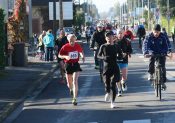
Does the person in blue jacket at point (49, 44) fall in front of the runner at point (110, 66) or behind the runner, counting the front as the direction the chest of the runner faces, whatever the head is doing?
behind

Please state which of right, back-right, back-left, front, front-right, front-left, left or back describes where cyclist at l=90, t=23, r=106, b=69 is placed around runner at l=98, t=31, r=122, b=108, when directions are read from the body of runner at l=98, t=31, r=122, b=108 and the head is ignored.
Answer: back

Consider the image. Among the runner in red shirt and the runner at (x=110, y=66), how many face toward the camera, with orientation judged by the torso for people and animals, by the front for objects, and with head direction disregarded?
2

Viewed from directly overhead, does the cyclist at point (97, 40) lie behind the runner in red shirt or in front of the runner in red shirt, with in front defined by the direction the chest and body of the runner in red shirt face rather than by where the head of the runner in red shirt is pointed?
behind

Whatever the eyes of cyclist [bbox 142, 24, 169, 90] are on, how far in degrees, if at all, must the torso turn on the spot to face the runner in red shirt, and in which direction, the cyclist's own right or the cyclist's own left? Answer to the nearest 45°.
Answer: approximately 90° to the cyclist's own right

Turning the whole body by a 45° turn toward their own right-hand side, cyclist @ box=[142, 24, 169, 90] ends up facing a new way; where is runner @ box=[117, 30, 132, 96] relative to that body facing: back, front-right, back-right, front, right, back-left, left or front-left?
right

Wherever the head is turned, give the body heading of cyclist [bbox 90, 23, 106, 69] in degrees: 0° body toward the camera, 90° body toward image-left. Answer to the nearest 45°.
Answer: approximately 0°

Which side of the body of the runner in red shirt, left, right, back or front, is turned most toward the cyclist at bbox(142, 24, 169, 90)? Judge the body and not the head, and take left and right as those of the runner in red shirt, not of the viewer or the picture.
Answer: left
